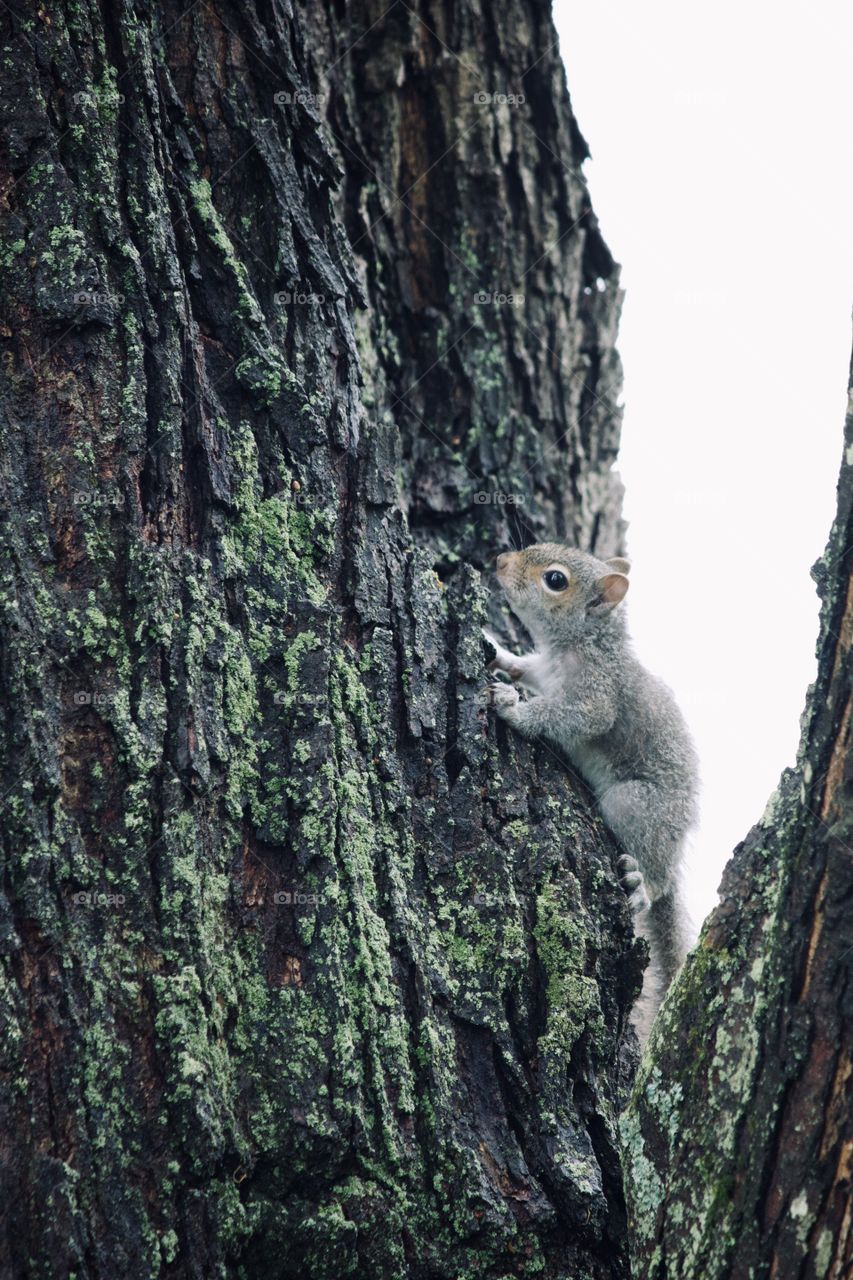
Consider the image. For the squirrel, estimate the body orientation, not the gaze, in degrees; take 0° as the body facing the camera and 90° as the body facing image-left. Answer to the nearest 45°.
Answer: approximately 90°
